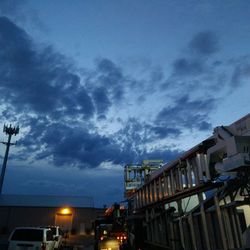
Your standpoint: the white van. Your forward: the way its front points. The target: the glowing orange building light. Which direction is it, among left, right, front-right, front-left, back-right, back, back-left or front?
front
